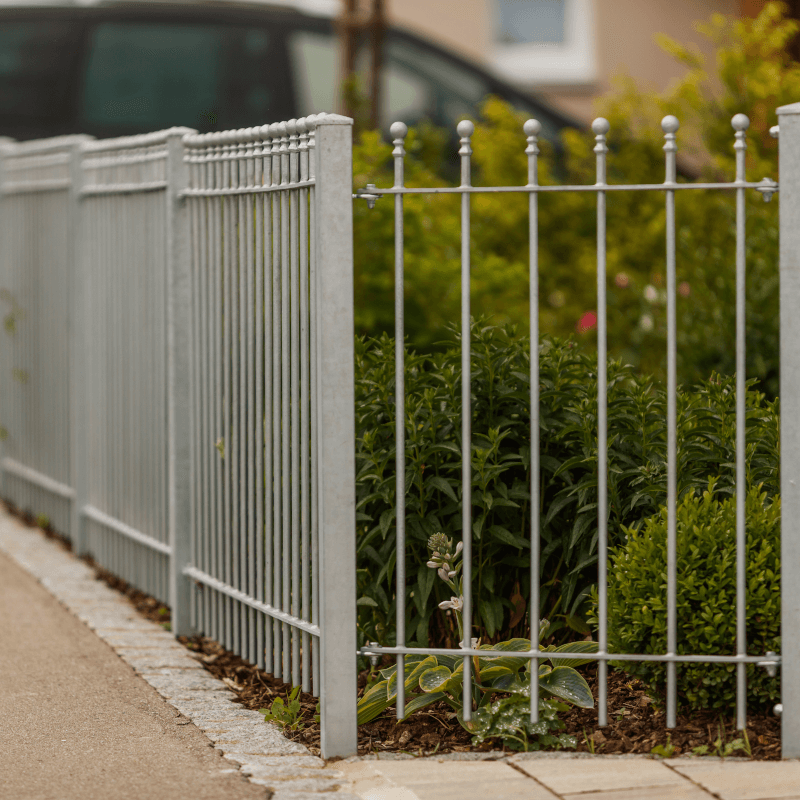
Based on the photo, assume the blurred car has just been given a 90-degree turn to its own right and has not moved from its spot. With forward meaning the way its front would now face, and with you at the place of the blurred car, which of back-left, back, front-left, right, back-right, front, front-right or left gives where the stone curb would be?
front

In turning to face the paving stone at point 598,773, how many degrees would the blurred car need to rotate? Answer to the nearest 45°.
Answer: approximately 90° to its right

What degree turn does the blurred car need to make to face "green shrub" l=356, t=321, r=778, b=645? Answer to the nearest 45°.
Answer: approximately 90° to its right

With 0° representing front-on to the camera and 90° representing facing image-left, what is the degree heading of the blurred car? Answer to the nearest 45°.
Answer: approximately 270°

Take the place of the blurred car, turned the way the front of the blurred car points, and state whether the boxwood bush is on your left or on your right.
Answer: on your right

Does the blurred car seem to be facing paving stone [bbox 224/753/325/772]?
no

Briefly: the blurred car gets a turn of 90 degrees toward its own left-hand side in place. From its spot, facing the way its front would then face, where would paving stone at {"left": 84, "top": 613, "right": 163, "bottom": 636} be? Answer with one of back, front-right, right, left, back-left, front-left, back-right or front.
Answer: back

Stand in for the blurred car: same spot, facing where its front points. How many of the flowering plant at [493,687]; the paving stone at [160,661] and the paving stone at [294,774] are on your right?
3

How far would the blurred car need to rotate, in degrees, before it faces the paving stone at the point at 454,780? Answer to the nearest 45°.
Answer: approximately 90° to its right

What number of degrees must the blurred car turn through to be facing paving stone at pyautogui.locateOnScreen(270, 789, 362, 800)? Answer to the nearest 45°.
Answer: approximately 90° to its right

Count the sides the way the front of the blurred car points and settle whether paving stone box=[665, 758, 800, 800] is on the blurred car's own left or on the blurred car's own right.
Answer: on the blurred car's own right

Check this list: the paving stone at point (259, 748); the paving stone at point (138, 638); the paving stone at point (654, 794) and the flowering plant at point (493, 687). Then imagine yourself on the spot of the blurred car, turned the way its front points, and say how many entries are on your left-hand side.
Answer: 0

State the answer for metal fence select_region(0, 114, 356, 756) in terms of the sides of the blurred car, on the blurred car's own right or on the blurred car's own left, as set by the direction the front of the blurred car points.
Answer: on the blurred car's own right

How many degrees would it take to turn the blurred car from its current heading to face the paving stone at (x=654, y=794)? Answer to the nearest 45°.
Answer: approximately 90° to its right

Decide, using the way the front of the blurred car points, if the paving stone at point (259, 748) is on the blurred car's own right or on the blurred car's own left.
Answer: on the blurred car's own right

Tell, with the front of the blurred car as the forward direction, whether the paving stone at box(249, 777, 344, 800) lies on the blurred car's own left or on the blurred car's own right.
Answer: on the blurred car's own right

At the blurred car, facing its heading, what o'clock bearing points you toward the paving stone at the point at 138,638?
The paving stone is roughly at 3 o'clock from the blurred car.

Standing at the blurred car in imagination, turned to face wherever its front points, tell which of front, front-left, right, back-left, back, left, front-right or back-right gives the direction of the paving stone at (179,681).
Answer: right
